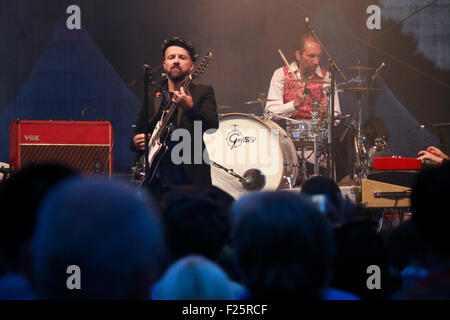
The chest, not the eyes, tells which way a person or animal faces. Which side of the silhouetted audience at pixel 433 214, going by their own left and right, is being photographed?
back

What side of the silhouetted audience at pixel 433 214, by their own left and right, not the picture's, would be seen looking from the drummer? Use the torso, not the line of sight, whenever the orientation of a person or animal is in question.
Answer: front

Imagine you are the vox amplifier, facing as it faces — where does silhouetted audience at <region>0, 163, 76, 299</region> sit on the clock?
The silhouetted audience is roughly at 12 o'clock from the vox amplifier.

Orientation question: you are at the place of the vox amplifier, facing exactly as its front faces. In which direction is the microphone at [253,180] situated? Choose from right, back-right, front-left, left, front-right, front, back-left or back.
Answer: left

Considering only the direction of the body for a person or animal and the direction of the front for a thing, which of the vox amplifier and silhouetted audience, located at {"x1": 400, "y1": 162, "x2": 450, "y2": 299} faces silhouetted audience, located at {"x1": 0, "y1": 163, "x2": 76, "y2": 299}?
the vox amplifier

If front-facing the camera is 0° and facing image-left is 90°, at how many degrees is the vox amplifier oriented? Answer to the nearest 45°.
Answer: approximately 0°

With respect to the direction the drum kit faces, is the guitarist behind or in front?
in front

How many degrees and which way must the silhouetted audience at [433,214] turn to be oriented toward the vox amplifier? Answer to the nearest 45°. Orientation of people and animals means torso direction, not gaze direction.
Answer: approximately 45° to their left

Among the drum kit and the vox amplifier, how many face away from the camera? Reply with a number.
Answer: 0

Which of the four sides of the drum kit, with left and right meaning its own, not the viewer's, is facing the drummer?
back

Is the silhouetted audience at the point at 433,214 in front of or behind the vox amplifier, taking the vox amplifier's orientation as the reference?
in front

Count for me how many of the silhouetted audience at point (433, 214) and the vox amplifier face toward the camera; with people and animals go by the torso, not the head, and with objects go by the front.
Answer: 1

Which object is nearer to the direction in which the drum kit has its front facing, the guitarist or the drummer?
the guitarist

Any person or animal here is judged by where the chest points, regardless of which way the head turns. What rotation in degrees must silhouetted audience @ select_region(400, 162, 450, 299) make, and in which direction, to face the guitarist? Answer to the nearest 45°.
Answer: approximately 45° to their left
